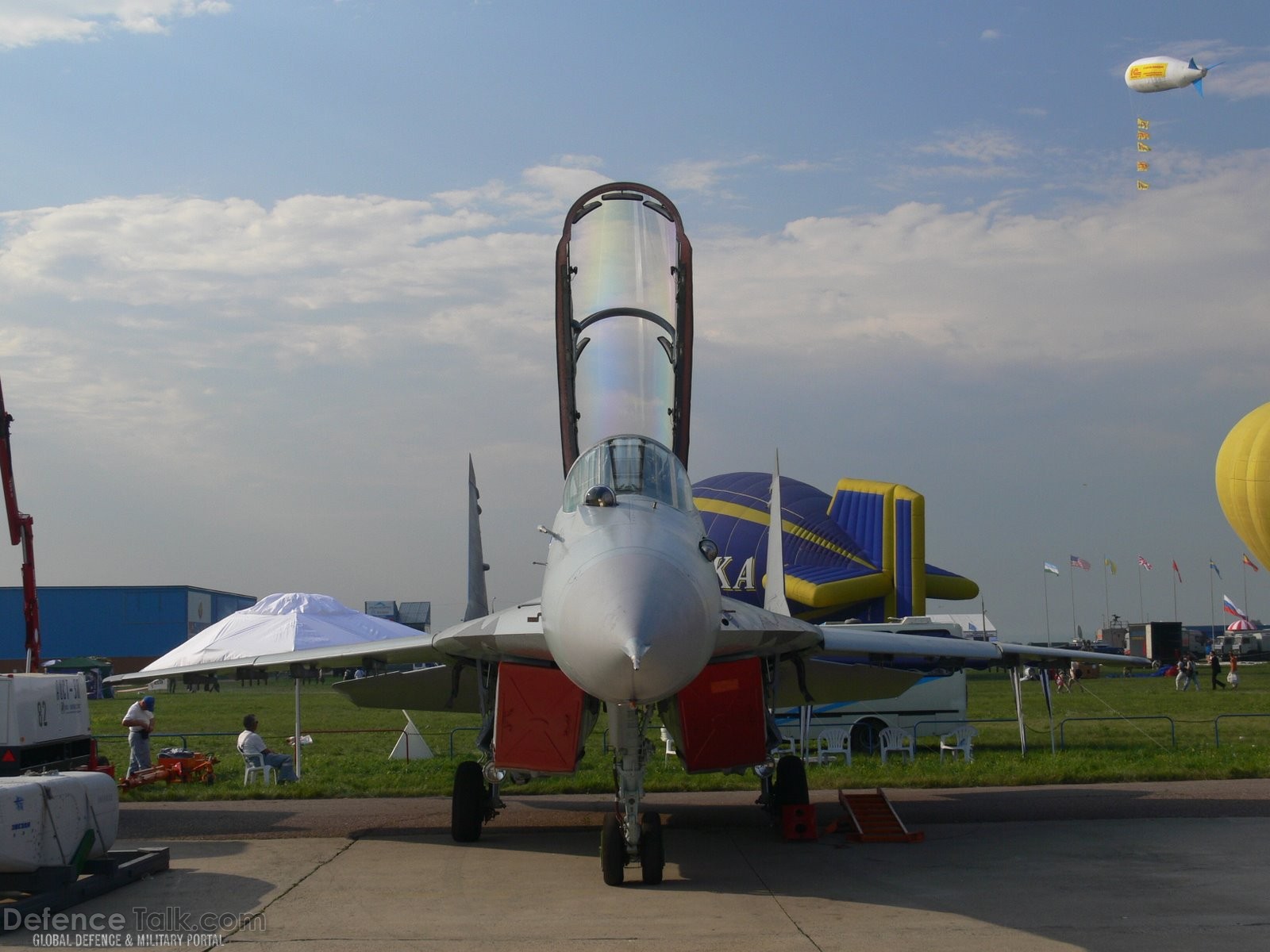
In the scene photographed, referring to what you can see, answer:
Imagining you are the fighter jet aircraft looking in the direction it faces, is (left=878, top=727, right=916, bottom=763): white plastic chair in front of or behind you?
behind

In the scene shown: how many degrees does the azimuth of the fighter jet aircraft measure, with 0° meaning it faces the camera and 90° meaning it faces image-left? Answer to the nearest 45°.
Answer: approximately 0°

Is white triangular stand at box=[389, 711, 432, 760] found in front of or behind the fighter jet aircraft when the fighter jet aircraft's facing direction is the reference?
behind

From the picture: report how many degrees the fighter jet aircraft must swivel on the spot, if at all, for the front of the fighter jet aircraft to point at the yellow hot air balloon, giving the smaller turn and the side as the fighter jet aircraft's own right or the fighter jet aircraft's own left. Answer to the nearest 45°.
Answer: approximately 135° to the fighter jet aircraft's own left

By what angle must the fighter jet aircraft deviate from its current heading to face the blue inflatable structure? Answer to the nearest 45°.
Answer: approximately 180°

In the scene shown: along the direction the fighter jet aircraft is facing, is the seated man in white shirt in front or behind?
behind
